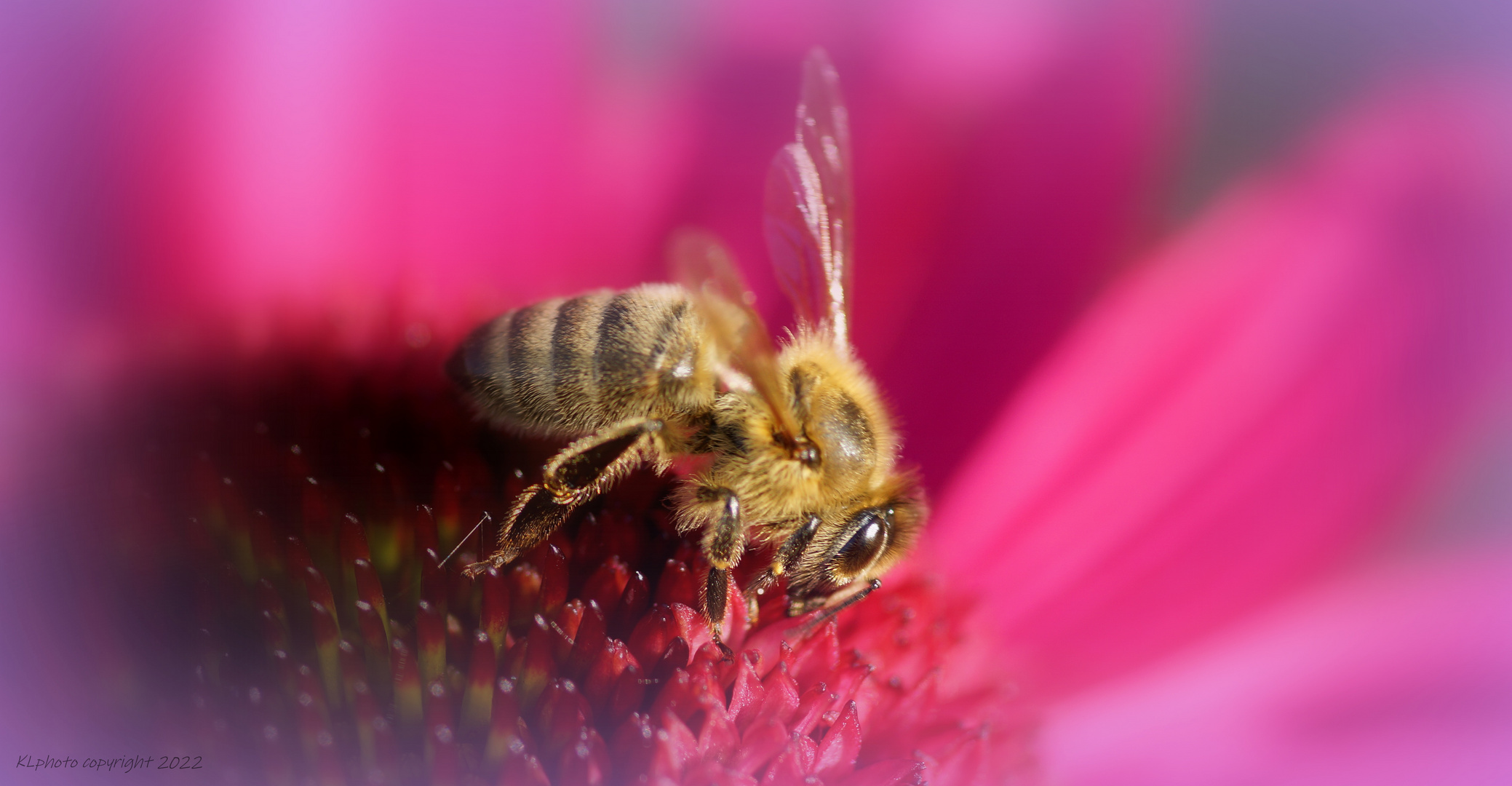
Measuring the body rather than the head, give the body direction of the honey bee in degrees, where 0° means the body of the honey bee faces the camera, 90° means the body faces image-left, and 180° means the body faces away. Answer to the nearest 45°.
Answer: approximately 270°
